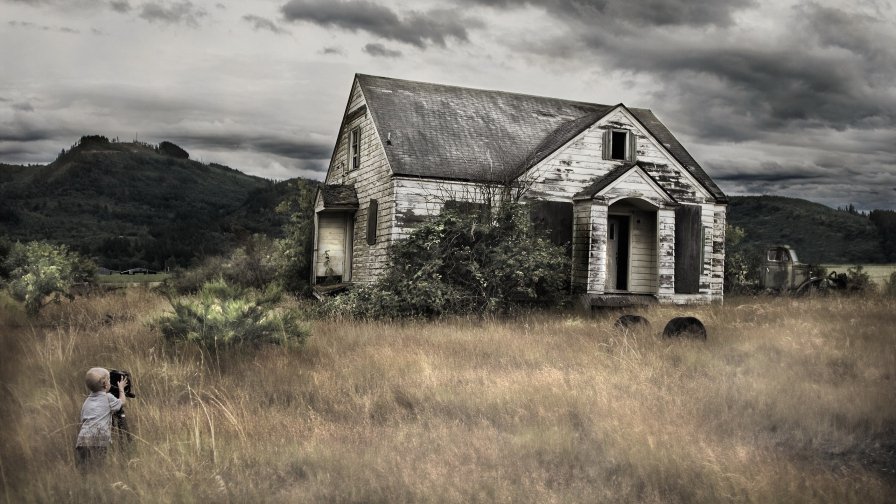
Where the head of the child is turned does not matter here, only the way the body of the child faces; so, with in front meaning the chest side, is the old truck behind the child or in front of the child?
in front

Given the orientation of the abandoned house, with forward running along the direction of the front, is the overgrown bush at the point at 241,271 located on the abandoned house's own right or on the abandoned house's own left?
on the abandoned house's own right

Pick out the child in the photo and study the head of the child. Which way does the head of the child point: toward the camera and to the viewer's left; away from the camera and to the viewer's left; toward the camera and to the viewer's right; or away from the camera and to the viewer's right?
away from the camera and to the viewer's right

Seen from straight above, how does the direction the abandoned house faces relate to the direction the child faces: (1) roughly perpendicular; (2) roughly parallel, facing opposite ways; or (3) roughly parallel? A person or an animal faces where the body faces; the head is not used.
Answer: roughly parallel, facing opposite ways

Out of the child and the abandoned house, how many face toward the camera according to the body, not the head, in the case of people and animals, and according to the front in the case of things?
1

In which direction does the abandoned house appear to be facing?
toward the camera

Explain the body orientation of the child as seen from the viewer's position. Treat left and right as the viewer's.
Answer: facing away from the viewer and to the right of the viewer

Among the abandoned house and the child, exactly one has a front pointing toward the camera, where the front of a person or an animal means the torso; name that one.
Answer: the abandoned house

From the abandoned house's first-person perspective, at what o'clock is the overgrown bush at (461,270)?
The overgrown bush is roughly at 1 o'clock from the abandoned house.
